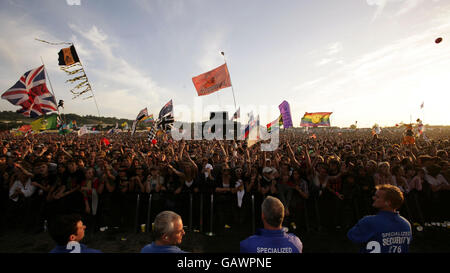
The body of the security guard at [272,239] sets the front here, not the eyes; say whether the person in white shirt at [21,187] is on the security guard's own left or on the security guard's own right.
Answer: on the security guard's own left

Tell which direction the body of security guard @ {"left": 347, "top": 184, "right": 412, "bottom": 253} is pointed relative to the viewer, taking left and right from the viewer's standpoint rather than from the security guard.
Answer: facing away from the viewer and to the left of the viewer

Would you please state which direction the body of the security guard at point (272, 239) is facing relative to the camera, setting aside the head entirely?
away from the camera

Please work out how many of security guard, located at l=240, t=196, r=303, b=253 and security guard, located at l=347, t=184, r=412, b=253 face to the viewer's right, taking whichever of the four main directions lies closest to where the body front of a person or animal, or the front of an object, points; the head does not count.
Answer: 0

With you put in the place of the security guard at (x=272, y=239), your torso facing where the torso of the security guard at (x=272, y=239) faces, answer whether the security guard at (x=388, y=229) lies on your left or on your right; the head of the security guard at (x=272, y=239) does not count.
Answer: on your right

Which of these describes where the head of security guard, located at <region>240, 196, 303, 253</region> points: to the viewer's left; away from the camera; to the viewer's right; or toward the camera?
away from the camera

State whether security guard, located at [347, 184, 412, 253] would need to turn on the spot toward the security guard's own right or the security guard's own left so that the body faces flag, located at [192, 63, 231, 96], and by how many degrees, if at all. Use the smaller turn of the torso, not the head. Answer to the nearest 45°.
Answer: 0° — they already face it

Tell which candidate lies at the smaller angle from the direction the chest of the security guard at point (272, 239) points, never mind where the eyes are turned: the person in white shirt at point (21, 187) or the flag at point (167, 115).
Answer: the flag

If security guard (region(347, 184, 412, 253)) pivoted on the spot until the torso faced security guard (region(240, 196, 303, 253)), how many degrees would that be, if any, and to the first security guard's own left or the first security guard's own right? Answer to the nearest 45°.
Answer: approximately 90° to the first security guard's own left
